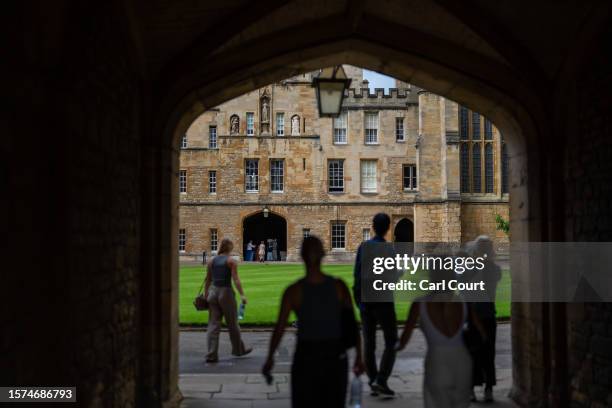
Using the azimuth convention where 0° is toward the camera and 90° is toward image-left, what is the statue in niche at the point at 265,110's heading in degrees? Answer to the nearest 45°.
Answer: approximately 0°

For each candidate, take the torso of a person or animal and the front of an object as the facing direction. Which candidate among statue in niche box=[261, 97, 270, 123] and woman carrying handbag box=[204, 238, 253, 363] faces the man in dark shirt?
the statue in niche

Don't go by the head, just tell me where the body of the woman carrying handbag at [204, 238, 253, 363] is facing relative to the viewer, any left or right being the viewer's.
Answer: facing away from the viewer and to the right of the viewer

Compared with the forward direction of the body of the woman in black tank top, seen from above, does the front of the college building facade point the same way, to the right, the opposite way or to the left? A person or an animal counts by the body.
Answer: the opposite way

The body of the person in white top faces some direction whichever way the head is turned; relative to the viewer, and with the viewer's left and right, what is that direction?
facing away from the viewer

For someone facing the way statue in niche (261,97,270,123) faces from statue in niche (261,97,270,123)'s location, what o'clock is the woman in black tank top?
The woman in black tank top is roughly at 12 o'clock from the statue in niche.

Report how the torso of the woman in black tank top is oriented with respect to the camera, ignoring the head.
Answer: away from the camera

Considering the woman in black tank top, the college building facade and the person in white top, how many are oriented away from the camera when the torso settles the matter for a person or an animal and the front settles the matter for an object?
2

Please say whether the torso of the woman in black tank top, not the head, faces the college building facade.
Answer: yes

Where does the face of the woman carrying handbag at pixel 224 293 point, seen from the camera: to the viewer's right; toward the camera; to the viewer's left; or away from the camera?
away from the camera

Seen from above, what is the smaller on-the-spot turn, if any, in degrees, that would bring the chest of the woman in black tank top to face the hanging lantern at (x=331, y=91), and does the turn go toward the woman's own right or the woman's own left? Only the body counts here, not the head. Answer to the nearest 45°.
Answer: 0° — they already face it

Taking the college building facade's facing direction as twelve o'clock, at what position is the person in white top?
The person in white top is roughly at 12 o'clock from the college building facade.

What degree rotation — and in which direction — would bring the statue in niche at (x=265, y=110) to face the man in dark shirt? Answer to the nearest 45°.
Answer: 0° — it already faces them
